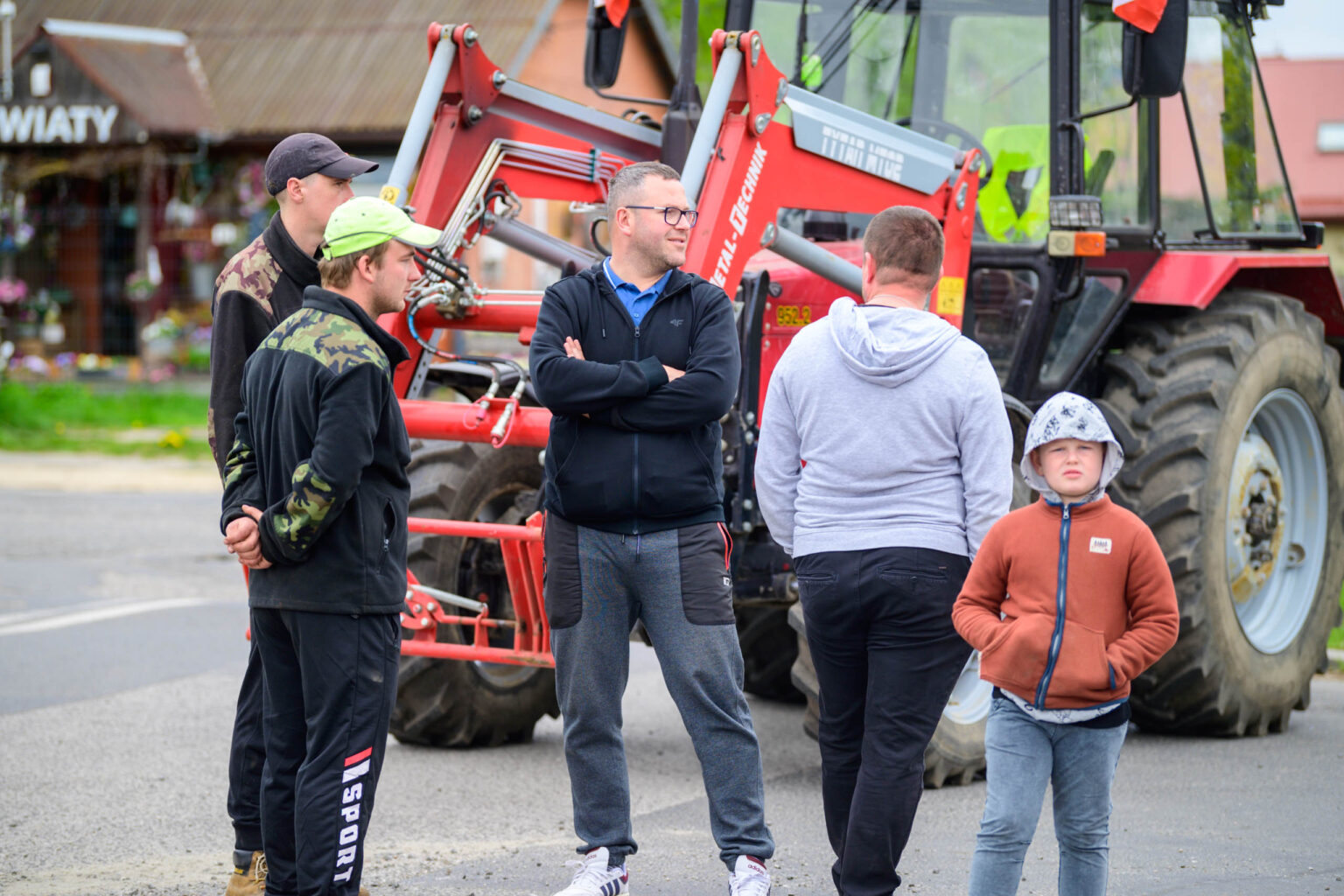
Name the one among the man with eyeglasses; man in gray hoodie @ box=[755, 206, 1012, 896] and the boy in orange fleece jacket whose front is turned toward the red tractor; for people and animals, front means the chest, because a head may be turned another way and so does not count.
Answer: the man in gray hoodie

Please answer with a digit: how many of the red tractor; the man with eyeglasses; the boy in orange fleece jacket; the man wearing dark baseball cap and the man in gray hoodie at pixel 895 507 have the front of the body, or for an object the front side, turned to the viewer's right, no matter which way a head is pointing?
1

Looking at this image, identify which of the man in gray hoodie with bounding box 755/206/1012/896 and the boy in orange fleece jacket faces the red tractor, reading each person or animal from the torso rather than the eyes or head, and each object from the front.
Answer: the man in gray hoodie

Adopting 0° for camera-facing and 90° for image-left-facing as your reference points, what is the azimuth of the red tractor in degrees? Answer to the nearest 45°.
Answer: approximately 45°

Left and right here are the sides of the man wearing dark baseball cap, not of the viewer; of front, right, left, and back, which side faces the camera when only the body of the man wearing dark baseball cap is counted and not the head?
right

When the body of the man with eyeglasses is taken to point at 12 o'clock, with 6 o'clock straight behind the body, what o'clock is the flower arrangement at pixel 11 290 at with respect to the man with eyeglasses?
The flower arrangement is roughly at 5 o'clock from the man with eyeglasses.

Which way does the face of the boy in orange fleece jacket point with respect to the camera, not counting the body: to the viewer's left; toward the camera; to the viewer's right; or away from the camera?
toward the camera

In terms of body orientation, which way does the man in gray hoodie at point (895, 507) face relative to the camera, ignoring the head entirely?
away from the camera

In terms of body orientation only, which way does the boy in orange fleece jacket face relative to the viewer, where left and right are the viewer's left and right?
facing the viewer

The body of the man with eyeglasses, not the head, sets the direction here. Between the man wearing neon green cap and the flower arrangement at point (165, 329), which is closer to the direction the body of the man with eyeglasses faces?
the man wearing neon green cap

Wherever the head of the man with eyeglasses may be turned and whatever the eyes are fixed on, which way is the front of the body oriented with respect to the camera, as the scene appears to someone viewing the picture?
toward the camera

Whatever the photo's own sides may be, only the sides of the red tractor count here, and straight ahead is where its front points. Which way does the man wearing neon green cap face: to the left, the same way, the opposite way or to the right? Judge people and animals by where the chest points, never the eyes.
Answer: the opposite way

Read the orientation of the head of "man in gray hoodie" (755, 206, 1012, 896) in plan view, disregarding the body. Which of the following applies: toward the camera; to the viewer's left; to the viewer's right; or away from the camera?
away from the camera

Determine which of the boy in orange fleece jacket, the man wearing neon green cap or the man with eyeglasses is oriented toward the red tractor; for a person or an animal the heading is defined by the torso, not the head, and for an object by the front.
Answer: the man wearing neon green cap

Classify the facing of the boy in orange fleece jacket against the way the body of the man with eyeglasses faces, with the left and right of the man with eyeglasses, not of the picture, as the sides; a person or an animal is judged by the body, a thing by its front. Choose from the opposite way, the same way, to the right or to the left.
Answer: the same way

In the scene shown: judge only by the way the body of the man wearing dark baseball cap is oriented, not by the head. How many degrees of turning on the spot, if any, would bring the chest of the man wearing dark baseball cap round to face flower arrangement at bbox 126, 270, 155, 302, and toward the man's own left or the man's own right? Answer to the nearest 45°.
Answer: approximately 90° to the man's own left

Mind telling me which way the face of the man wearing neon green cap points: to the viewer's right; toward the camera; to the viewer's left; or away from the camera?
to the viewer's right

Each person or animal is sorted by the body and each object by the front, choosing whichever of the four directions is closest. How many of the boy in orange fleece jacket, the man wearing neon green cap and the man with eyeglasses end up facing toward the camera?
2
